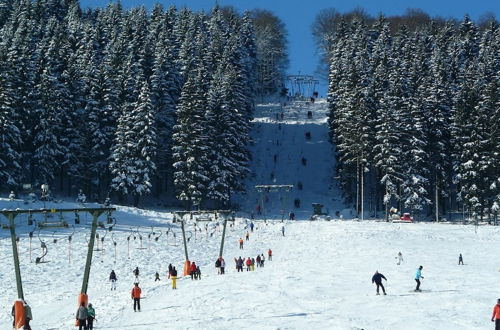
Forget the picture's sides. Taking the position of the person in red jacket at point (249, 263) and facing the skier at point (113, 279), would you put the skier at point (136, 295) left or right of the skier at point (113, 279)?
left

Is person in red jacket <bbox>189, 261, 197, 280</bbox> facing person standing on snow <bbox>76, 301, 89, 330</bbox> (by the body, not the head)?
no

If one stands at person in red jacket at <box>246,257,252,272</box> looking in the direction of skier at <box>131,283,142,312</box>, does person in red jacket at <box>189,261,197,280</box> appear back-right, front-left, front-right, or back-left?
front-right

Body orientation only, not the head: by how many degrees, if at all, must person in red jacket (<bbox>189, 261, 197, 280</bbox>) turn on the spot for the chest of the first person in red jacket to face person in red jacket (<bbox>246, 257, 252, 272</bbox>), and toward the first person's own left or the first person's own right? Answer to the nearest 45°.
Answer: approximately 45° to the first person's own right

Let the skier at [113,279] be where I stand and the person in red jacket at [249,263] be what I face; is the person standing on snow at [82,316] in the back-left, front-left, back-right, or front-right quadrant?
back-right

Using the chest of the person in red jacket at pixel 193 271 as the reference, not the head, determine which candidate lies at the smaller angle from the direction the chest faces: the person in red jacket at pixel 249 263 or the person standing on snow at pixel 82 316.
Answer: the person in red jacket at pixel 249 263

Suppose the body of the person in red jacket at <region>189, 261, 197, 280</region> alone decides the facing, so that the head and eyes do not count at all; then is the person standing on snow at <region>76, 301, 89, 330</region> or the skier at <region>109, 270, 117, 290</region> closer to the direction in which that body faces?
the skier

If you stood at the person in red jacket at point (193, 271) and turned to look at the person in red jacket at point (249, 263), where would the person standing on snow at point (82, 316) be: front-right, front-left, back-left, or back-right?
back-right

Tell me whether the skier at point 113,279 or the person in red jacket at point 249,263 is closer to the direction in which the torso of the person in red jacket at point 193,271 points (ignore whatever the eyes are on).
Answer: the person in red jacket at point 249,263

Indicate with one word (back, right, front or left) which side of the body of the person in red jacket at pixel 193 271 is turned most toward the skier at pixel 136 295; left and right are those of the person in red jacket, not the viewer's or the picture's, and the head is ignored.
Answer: back

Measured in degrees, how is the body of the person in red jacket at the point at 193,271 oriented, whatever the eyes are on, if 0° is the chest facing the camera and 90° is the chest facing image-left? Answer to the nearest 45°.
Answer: approximately 180°

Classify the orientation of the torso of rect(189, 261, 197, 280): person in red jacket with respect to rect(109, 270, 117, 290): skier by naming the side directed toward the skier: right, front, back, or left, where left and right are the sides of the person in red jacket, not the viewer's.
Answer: left
